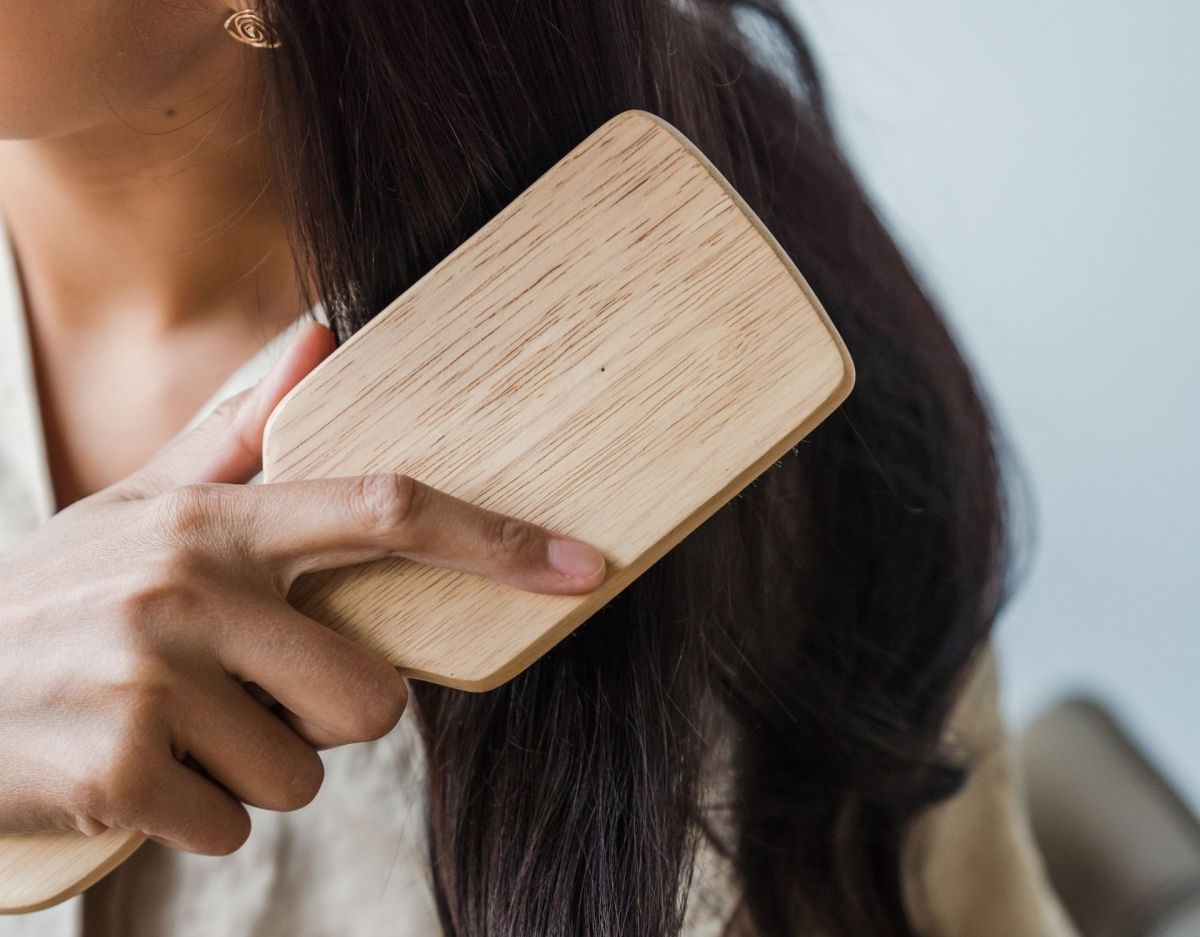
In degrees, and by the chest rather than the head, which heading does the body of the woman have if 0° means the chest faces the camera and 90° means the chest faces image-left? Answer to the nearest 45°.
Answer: approximately 45°
